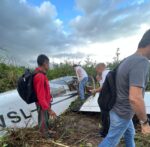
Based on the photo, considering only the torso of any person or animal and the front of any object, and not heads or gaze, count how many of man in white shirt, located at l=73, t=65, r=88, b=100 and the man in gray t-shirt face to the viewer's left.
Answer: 1

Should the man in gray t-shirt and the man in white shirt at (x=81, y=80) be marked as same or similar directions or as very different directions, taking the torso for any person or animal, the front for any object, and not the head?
very different directions

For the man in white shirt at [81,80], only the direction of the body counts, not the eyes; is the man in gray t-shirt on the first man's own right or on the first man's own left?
on the first man's own left
